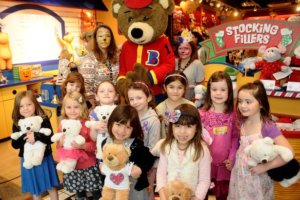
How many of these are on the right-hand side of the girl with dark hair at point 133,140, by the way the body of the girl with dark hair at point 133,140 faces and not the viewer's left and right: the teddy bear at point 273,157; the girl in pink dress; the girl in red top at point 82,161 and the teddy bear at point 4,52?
2

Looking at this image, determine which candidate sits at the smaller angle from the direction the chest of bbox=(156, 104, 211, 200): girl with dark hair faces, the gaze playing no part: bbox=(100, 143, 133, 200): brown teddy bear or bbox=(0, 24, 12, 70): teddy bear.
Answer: the brown teddy bear

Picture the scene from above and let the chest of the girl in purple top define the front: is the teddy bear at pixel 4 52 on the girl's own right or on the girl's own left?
on the girl's own right

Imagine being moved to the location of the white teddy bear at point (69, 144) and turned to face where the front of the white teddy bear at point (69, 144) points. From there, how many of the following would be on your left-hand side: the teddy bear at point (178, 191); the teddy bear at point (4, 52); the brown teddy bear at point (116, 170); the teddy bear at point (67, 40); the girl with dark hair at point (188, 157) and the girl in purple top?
4

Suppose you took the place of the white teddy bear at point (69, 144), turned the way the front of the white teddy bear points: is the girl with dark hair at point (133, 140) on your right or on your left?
on your left

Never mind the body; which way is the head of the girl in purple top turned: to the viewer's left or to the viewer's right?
to the viewer's left

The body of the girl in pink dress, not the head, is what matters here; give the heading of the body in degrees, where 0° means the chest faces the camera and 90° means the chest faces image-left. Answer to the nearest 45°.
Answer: approximately 0°

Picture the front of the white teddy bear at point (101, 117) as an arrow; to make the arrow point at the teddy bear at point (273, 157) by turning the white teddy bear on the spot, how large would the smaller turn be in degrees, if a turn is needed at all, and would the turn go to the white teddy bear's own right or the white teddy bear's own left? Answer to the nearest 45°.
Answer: approximately 45° to the white teddy bear's own left
